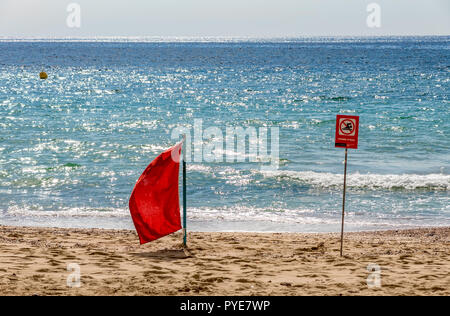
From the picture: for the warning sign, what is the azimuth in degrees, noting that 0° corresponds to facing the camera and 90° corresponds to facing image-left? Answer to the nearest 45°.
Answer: approximately 0°
